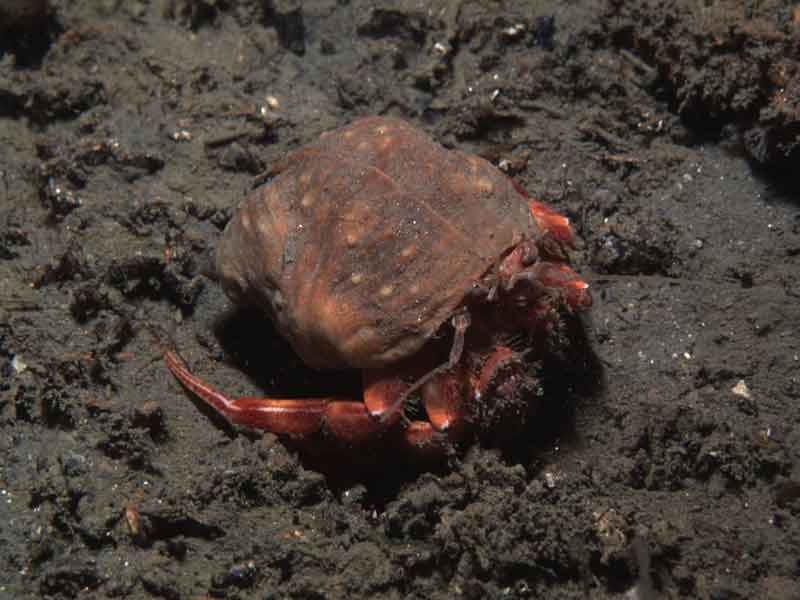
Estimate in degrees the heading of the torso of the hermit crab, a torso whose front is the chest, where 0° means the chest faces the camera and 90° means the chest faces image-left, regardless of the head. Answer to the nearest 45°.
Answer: approximately 315°
